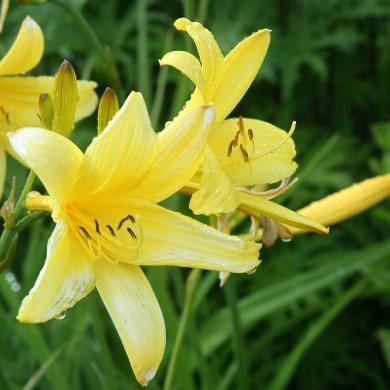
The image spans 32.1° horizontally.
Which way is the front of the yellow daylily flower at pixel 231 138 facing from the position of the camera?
facing the viewer and to the right of the viewer

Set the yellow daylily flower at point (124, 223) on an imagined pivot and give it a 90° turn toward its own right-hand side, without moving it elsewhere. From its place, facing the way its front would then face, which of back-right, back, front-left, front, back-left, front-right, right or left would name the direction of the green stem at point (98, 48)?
back-right

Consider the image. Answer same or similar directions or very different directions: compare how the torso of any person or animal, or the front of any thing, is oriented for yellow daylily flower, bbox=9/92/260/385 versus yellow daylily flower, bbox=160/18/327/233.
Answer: same or similar directions

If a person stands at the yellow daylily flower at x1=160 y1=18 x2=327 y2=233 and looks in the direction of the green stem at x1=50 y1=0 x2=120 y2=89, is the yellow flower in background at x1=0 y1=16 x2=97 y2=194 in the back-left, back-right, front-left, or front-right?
front-left

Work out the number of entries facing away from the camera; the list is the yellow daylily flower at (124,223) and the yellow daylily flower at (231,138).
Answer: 0

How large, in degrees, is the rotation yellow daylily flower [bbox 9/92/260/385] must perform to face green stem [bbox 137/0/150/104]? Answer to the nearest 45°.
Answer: approximately 135° to its left
